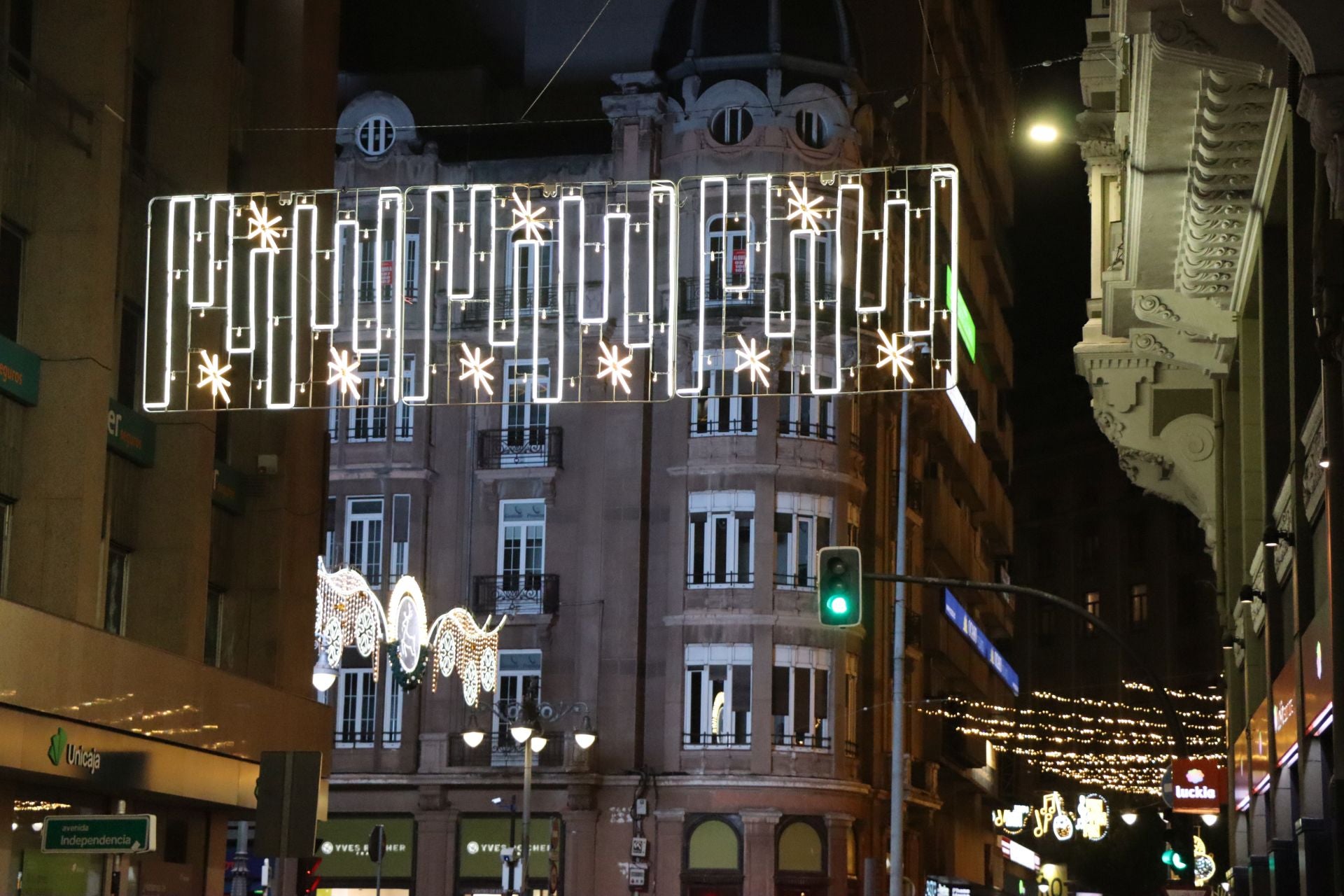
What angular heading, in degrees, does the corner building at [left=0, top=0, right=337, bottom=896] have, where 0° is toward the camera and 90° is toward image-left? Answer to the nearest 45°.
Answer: approximately 315°

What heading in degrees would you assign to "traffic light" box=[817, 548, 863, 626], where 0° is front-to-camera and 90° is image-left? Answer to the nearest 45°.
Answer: approximately 0°

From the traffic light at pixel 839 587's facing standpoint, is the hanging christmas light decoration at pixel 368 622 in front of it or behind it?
behind

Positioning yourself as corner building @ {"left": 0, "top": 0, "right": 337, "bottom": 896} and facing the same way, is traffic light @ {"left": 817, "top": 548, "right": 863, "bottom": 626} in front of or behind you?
in front

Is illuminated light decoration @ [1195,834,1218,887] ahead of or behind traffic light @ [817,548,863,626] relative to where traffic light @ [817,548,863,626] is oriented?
behind

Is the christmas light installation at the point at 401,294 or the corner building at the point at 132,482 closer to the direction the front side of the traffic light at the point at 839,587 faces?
the christmas light installation
